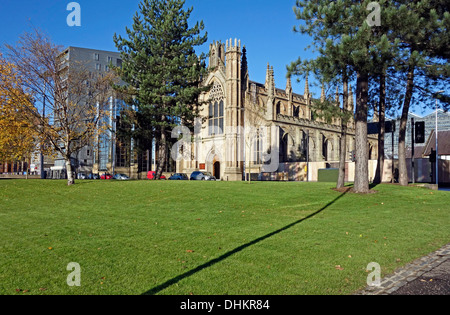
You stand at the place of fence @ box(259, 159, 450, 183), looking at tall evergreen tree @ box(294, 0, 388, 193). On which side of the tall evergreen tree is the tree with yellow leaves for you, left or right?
right

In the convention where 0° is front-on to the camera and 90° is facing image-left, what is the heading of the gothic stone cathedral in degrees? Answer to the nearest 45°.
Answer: approximately 45°

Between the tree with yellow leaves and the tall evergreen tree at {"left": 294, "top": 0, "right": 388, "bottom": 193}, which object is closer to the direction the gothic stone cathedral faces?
the tree with yellow leaves

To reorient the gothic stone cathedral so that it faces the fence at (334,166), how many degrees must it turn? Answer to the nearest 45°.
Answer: approximately 135° to its left
